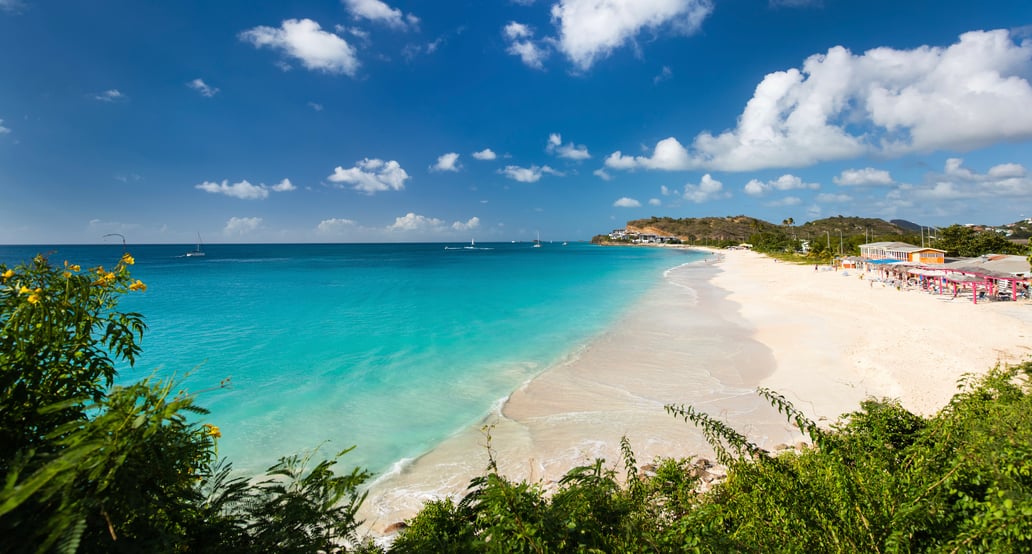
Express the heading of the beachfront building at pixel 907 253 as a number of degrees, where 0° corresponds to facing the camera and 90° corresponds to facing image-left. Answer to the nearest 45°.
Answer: approximately 45°

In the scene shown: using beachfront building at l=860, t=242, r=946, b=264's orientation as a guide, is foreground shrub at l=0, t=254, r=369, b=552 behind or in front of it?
in front
